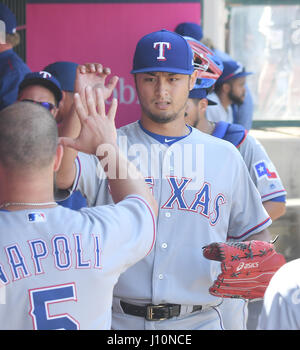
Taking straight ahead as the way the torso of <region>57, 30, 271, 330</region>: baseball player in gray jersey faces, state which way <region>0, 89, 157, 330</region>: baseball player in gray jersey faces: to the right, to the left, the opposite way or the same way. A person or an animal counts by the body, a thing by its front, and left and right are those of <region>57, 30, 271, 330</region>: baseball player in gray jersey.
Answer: the opposite way

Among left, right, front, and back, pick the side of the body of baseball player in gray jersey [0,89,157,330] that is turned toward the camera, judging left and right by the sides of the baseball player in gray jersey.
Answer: back

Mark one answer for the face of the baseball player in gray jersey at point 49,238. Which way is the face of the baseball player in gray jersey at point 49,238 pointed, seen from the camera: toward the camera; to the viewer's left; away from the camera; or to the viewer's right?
away from the camera

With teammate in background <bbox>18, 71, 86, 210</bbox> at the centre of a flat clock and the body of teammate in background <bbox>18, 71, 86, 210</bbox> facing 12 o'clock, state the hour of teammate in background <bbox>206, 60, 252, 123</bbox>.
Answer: teammate in background <bbox>206, 60, 252, 123</bbox> is roughly at 9 o'clock from teammate in background <bbox>18, 71, 86, 210</bbox>.

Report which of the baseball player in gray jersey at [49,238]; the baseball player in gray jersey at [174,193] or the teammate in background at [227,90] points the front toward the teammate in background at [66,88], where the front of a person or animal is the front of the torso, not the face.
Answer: the baseball player in gray jersey at [49,238]

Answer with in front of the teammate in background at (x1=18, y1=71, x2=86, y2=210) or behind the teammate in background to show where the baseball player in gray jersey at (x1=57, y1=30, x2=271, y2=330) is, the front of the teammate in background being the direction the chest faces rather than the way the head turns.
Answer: in front

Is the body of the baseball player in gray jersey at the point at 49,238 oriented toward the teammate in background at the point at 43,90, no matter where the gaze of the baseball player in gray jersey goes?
yes
